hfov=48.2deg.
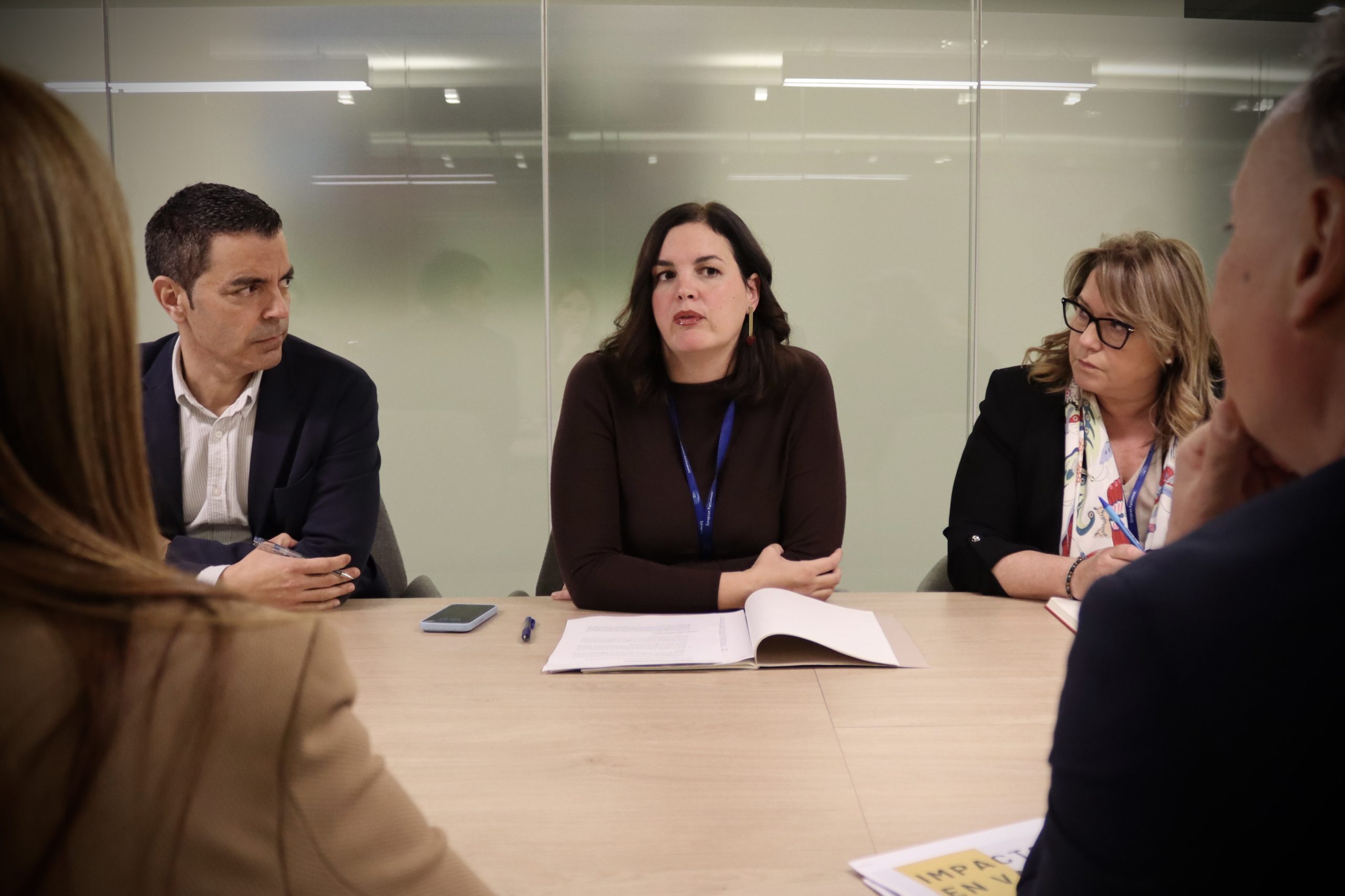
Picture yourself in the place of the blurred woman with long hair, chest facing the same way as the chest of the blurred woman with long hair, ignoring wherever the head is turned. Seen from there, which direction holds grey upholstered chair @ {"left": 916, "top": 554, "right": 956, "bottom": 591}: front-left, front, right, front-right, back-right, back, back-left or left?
front-right

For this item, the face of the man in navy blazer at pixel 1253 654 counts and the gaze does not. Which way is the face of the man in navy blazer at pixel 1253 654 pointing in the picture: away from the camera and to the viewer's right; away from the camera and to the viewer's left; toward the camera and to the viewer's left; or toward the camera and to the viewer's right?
away from the camera and to the viewer's left

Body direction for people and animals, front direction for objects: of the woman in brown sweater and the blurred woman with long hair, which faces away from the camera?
the blurred woman with long hair

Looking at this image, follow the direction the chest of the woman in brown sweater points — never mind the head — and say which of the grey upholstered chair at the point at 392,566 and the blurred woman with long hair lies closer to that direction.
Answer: the blurred woman with long hair

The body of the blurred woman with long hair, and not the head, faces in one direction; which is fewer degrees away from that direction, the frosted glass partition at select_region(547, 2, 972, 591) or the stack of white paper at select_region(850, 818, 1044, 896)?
the frosted glass partition

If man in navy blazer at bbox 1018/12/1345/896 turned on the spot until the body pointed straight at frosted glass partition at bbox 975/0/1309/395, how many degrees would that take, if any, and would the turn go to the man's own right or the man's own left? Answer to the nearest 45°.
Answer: approximately 45° to the man's own right

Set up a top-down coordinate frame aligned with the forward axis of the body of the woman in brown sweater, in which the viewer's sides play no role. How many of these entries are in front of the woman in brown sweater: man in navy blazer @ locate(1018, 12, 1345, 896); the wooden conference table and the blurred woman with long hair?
3

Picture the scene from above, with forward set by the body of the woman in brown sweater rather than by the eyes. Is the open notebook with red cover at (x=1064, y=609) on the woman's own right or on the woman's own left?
on the woman's own left

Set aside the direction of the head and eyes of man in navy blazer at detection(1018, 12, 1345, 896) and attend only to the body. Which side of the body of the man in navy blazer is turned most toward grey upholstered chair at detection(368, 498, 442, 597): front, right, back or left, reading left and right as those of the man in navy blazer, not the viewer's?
front

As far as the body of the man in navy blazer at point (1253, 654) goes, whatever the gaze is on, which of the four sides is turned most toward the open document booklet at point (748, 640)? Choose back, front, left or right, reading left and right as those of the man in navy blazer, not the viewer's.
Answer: front

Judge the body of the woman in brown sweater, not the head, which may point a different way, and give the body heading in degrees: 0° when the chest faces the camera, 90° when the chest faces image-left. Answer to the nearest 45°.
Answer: approximately 0°

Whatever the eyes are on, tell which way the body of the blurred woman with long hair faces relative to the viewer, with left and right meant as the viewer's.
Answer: facing away from the viewer

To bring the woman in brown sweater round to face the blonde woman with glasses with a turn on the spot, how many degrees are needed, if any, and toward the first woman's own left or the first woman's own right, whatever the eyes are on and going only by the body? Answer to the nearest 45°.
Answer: approximately 90° to the first woman's own left
